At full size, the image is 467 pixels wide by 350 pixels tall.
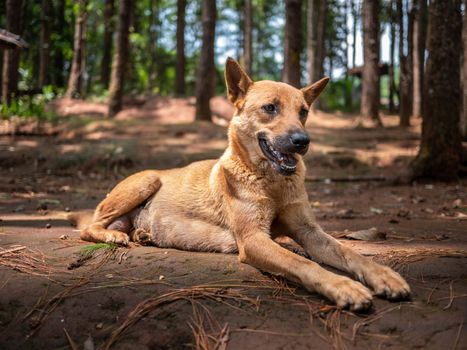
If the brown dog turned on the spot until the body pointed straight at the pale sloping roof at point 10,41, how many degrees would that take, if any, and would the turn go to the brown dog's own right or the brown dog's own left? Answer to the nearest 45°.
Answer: approximately 180°

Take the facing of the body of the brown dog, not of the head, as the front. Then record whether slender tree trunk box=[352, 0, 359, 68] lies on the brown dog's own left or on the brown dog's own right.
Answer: on the brown dog's own left

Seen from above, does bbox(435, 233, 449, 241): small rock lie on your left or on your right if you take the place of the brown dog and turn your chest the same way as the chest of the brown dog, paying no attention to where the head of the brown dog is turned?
on your left

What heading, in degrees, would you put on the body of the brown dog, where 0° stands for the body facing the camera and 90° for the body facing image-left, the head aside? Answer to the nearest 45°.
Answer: approximately 315°

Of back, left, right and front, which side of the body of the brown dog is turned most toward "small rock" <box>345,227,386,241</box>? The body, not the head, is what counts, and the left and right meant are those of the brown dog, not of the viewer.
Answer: left

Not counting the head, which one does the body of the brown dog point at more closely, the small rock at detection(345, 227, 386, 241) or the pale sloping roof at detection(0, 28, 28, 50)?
the small rock
